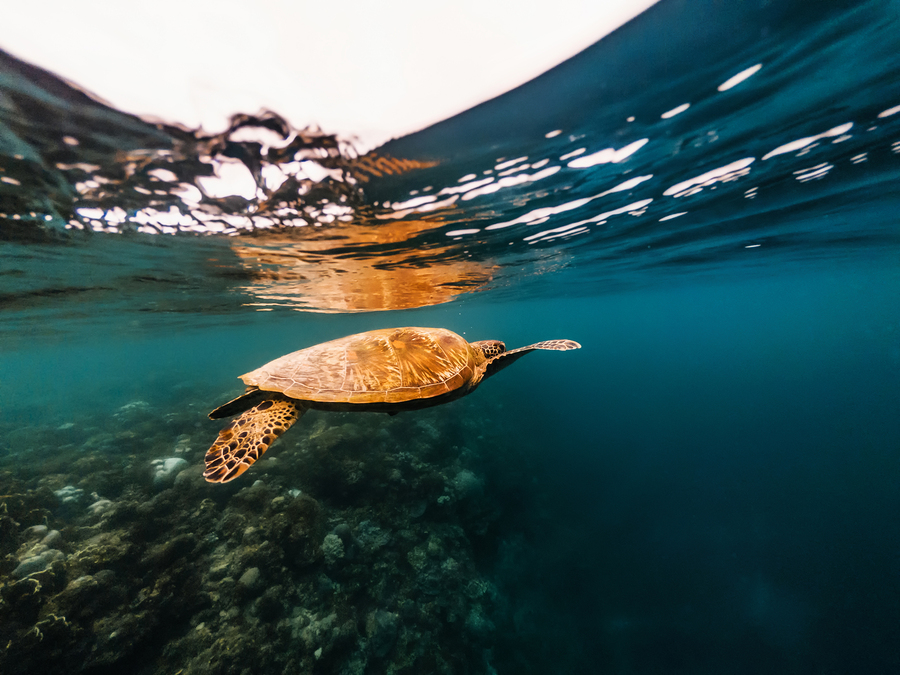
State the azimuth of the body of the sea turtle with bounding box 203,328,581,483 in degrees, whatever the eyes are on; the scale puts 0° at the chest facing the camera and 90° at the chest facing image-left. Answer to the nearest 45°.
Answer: approximately 225°
